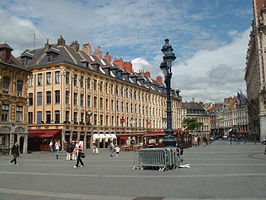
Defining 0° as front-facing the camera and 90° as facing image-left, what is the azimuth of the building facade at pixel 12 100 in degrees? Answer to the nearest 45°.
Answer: approximately 315°
